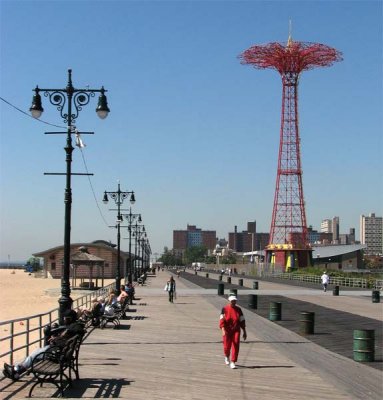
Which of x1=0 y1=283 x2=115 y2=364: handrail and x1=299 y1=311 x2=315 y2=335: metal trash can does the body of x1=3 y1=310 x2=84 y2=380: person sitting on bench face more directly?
the handrail

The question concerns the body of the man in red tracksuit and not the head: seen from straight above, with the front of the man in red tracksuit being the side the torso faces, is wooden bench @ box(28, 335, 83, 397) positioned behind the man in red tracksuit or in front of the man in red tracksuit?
in front

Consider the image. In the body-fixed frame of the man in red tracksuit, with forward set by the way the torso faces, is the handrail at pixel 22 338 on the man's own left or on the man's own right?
on the man's own right

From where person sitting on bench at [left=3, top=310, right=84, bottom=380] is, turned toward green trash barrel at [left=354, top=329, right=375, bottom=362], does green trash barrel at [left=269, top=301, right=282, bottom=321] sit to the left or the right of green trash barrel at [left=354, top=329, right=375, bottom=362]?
left

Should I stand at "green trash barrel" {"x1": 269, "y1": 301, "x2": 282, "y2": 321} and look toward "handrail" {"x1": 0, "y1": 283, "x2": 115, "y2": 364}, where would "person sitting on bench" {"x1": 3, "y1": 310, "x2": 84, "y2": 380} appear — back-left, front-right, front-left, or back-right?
front-left

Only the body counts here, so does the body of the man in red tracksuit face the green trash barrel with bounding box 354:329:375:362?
no

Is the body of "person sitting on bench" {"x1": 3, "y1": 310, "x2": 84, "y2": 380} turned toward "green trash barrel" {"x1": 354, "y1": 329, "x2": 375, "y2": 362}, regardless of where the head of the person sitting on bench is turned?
no

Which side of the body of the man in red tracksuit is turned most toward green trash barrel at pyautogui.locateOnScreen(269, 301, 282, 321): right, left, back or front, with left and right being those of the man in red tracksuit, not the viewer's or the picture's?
back

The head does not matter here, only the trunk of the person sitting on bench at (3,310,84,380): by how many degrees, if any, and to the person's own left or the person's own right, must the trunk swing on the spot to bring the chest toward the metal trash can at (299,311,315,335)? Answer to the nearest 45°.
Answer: approximately 135° to the person's own right

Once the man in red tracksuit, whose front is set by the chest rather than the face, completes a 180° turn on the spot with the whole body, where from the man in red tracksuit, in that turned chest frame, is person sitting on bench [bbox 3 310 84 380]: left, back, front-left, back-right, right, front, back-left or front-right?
back-left

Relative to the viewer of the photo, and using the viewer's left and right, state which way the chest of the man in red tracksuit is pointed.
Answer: facing the viewer

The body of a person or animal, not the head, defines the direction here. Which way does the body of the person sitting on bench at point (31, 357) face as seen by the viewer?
to the viewer's left

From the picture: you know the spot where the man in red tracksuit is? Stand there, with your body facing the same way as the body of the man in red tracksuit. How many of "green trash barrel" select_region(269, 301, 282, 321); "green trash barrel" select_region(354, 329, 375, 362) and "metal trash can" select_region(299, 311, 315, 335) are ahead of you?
0
